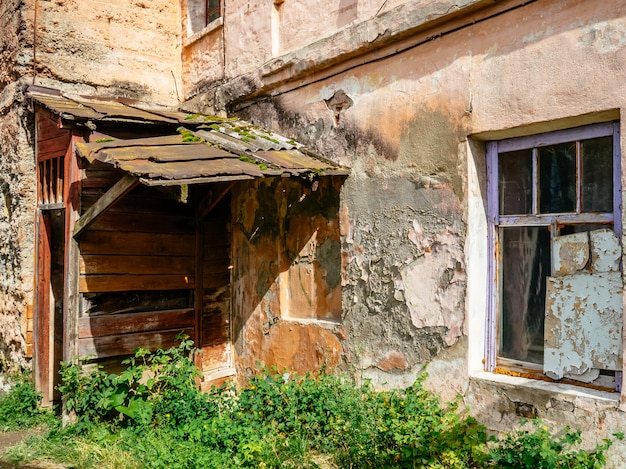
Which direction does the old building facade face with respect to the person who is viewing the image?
facing the viewer and to the left of the viewer

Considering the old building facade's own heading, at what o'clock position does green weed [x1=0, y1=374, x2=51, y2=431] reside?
The green weed is roughly at 2 o'clock from the old building facade.
